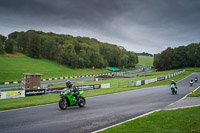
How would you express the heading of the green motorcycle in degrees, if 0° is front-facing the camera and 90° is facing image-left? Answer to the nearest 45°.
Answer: approximately 45°

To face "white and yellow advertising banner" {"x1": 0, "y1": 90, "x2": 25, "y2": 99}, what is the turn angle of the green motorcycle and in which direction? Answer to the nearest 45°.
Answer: approximately 90° to its right
